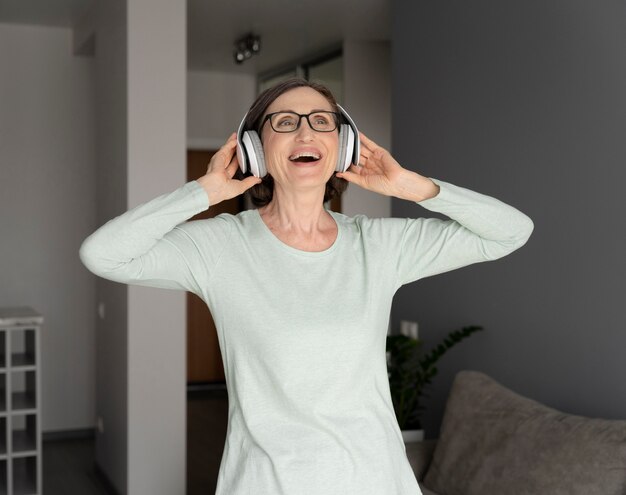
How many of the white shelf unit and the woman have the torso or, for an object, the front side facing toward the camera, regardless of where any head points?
2

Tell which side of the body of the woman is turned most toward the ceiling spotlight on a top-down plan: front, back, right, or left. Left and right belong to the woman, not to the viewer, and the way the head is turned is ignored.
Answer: back

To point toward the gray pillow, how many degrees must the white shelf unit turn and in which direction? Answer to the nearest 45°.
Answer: approximately 45° to its left

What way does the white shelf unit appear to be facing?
toward the camera

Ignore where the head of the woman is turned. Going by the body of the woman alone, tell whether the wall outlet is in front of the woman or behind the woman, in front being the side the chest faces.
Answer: behind

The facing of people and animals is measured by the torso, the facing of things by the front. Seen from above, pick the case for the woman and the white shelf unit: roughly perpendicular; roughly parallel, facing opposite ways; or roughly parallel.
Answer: roughly parallel
